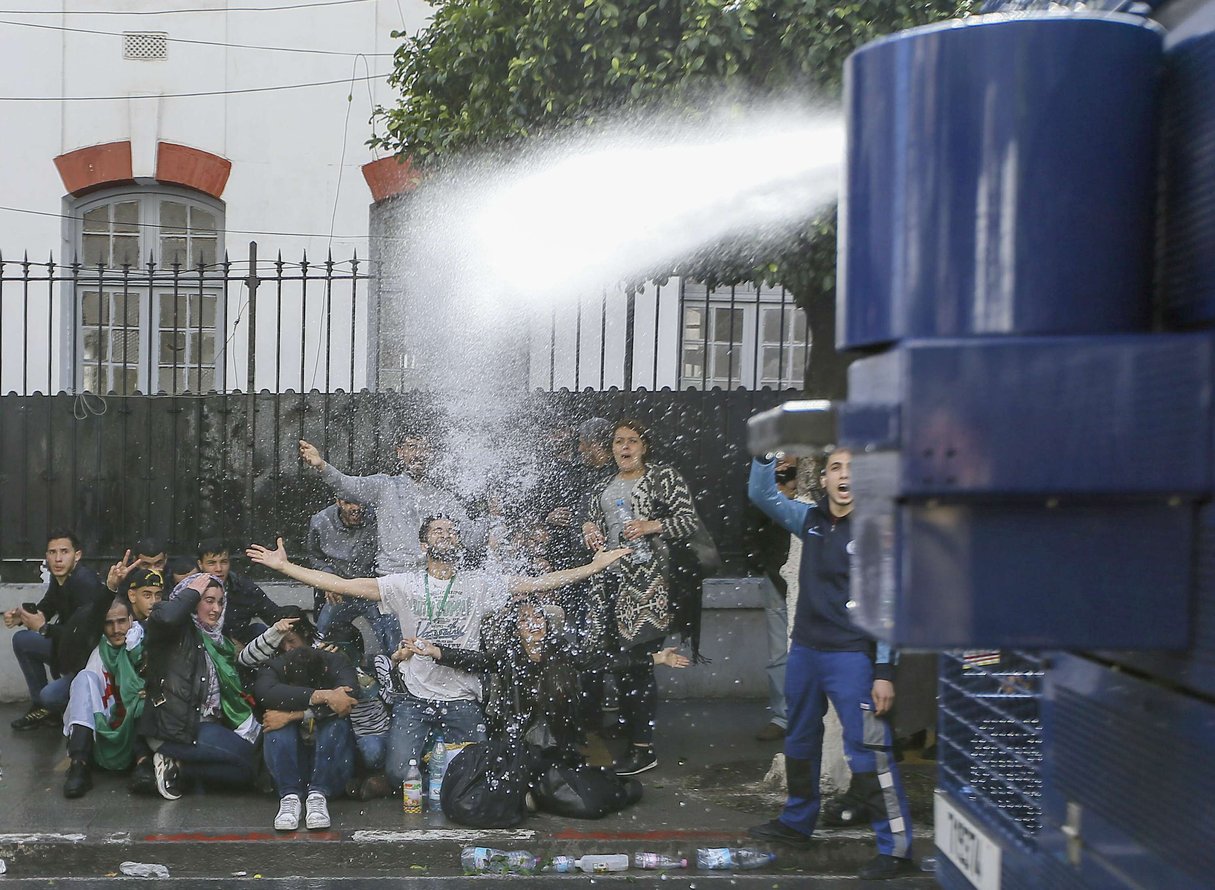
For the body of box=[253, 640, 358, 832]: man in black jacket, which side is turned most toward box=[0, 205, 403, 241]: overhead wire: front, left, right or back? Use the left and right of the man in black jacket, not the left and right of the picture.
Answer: back

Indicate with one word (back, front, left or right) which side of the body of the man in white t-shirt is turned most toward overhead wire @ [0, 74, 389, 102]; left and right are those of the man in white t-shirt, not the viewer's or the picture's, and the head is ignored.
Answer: back

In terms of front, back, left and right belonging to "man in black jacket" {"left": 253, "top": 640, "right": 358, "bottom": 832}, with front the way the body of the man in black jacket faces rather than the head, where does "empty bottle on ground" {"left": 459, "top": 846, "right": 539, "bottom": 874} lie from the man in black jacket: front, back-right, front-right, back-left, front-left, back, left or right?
front-left

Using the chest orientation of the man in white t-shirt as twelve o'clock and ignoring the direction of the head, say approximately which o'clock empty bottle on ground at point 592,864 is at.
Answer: The empty bottle on ground is roughly at 11 o'clock from the man in white t-shirt.

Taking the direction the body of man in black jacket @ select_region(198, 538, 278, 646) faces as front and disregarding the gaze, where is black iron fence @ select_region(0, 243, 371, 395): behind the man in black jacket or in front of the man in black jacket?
behind

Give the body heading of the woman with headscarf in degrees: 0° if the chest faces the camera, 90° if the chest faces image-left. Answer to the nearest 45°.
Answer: approximately 315°

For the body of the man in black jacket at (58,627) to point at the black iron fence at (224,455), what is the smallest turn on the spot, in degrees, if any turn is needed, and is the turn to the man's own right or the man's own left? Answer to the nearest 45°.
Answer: approximately 180°

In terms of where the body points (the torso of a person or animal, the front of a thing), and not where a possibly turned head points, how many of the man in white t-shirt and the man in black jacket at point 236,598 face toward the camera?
2

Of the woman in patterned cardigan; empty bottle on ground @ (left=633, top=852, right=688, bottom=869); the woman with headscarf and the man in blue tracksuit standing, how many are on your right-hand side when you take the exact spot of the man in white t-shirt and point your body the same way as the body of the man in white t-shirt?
1

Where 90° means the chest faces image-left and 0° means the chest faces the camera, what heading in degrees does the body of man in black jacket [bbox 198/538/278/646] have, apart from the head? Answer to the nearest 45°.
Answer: approximately 0°
